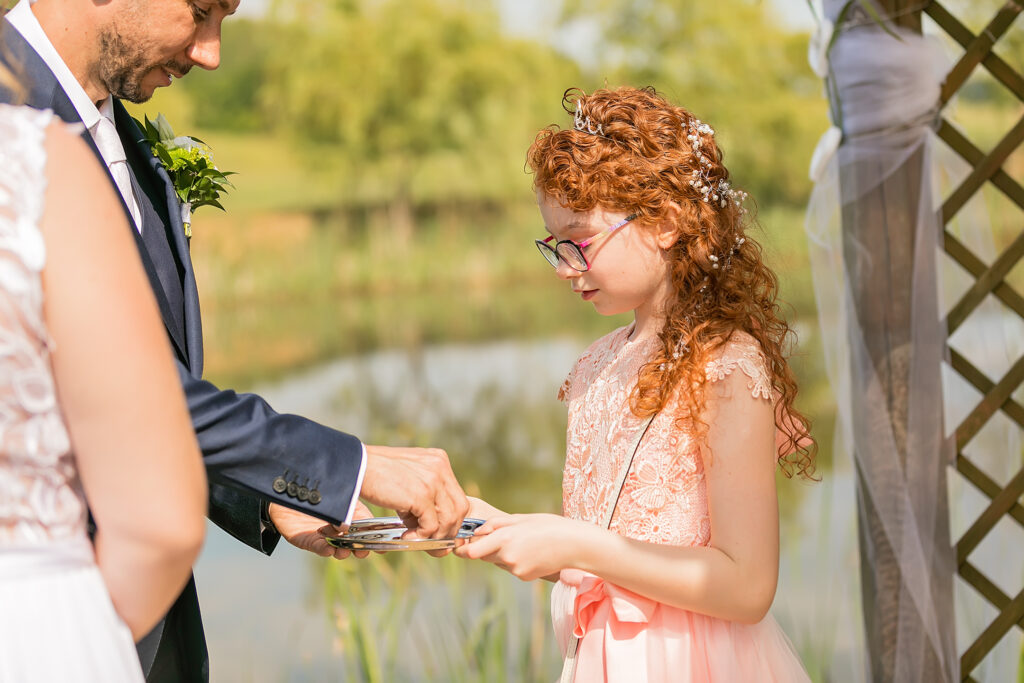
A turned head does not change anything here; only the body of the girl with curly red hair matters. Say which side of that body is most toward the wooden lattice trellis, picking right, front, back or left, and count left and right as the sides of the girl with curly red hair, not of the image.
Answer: back

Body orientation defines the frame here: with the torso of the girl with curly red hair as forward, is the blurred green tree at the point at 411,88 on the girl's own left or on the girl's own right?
on the girl's own right

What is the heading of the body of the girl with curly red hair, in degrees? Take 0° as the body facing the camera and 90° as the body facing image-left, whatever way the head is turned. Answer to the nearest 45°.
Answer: approximately 45°

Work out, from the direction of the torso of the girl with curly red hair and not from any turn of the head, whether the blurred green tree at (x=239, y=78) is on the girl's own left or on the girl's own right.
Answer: on the girl's own right

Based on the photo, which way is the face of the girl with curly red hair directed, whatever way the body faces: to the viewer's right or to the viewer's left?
to the viewer's left

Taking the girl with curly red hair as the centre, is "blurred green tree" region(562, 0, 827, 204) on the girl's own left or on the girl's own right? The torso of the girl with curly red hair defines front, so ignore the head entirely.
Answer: on the girl's own right
